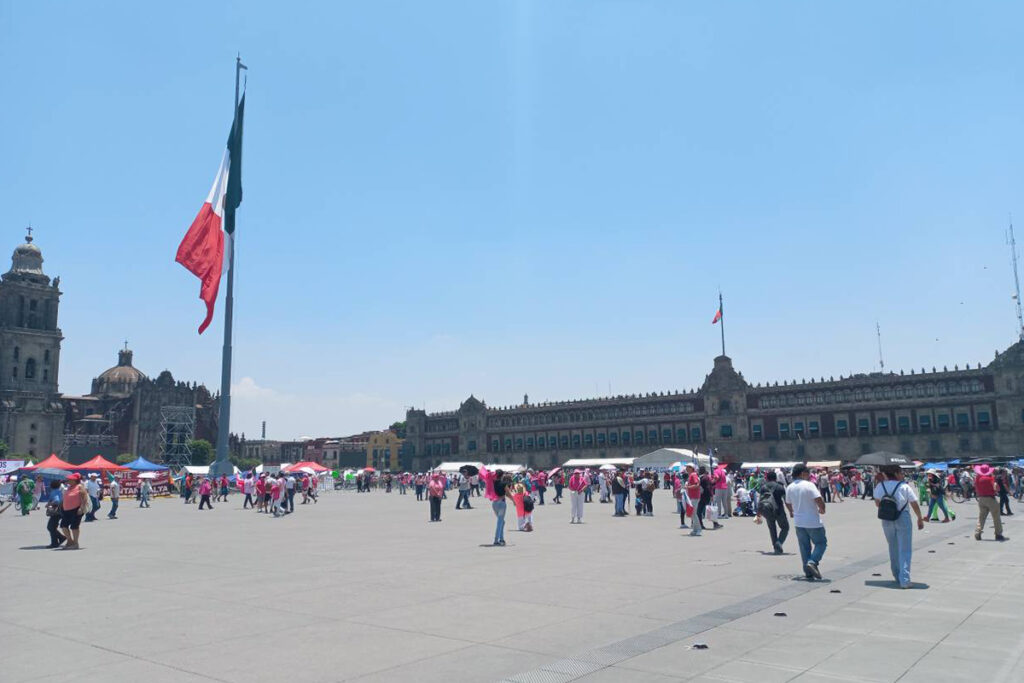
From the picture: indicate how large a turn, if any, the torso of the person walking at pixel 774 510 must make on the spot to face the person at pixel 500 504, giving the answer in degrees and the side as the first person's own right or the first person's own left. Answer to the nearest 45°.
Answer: approximately 90° to the first person's own left

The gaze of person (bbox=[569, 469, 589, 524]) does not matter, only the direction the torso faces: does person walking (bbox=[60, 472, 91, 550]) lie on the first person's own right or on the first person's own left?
on the first person's own right

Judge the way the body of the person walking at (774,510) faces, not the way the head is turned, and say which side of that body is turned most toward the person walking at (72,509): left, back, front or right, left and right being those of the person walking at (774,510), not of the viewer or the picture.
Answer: left

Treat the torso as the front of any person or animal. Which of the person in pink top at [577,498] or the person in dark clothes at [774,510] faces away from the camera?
the person in dark clothes at [774,510]

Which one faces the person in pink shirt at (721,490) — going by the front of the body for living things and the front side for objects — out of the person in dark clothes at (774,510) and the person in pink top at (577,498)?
the person in dark clothes at (774,510)

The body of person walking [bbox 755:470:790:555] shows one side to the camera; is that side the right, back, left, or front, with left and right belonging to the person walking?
back

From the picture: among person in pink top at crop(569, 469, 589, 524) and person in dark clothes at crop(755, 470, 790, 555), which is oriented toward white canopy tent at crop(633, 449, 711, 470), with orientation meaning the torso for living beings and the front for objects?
person in dark clothes at crop(755, 470, 790, 555)

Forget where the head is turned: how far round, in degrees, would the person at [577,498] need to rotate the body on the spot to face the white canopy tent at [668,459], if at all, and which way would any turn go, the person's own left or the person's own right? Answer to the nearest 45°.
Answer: approximately 180°

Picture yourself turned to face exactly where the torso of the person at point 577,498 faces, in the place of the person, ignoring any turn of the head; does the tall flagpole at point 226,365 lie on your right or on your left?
on your right

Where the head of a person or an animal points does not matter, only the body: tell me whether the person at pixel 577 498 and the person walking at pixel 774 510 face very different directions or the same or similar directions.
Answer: very different directions

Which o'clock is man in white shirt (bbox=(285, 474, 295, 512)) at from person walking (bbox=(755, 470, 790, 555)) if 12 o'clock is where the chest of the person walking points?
The man in white shirt is roughly at 10 o'clock from the person walking.

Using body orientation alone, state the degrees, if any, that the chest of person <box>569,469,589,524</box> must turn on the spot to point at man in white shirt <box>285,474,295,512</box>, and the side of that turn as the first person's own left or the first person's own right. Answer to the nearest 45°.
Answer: approximately 135° to the first person's own right

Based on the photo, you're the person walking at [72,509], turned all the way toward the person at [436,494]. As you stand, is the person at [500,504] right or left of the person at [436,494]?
right

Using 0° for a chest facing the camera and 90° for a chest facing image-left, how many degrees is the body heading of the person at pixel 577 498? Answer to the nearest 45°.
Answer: approximately 0°

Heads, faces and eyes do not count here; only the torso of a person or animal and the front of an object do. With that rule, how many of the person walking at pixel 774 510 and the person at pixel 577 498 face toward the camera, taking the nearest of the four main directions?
1
